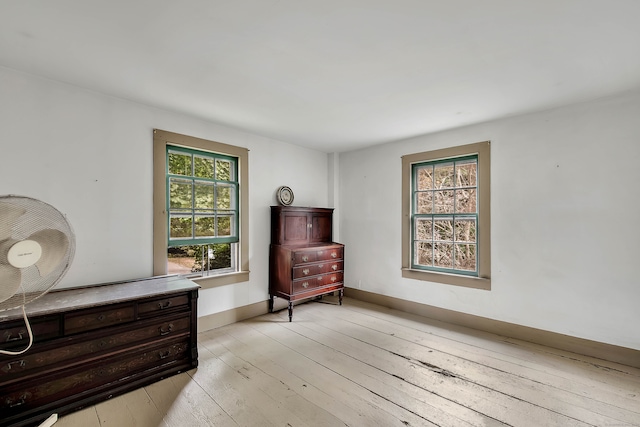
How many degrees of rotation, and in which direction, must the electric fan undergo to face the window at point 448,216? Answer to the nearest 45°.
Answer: approximately 45° to its left

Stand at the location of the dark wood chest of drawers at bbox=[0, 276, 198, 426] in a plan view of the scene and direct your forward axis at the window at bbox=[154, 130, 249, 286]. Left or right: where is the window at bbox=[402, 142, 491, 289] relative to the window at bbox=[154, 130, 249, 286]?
right

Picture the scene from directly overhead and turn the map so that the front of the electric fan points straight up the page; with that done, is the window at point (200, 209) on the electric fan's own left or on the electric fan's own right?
on the electric fan's own left

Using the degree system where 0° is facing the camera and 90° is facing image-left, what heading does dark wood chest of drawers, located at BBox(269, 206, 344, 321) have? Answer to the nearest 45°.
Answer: approximately 315°

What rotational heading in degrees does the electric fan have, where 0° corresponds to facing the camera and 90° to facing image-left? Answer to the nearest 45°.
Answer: approximately 315°

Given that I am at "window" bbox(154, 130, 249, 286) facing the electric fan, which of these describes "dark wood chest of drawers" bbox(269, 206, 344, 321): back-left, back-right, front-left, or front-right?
back-left
